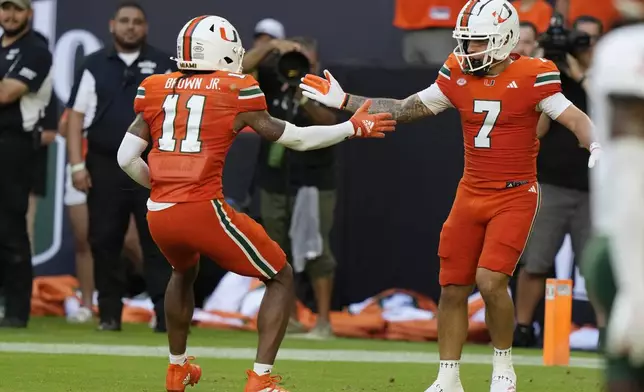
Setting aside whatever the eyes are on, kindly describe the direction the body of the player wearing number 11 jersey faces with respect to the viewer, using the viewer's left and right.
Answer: facing away from the viewer and to the right of the viewer

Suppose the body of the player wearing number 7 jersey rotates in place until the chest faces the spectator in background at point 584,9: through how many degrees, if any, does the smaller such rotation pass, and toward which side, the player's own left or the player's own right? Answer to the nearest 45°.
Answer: approximately 135° to the player's own right

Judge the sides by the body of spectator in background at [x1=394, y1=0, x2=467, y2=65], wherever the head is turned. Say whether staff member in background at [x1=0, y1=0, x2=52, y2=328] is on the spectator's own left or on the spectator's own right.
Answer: on the spectator's own right

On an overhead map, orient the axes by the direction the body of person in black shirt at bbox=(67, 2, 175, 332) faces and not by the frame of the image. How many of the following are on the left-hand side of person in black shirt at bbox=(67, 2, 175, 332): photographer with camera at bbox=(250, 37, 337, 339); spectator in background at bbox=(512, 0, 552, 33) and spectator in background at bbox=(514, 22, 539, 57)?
3

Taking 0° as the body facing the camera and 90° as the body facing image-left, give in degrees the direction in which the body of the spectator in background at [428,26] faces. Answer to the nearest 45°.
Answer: approximately 0°

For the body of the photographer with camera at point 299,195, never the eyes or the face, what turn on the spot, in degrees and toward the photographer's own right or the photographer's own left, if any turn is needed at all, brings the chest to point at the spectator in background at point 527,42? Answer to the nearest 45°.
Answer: approximately 90° to the photographer's own left

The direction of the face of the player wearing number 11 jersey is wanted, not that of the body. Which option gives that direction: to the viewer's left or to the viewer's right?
to the viewer's right

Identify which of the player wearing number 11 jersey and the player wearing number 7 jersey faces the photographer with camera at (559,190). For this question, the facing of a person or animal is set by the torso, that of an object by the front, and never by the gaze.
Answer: the player wearing number 11 jersey
